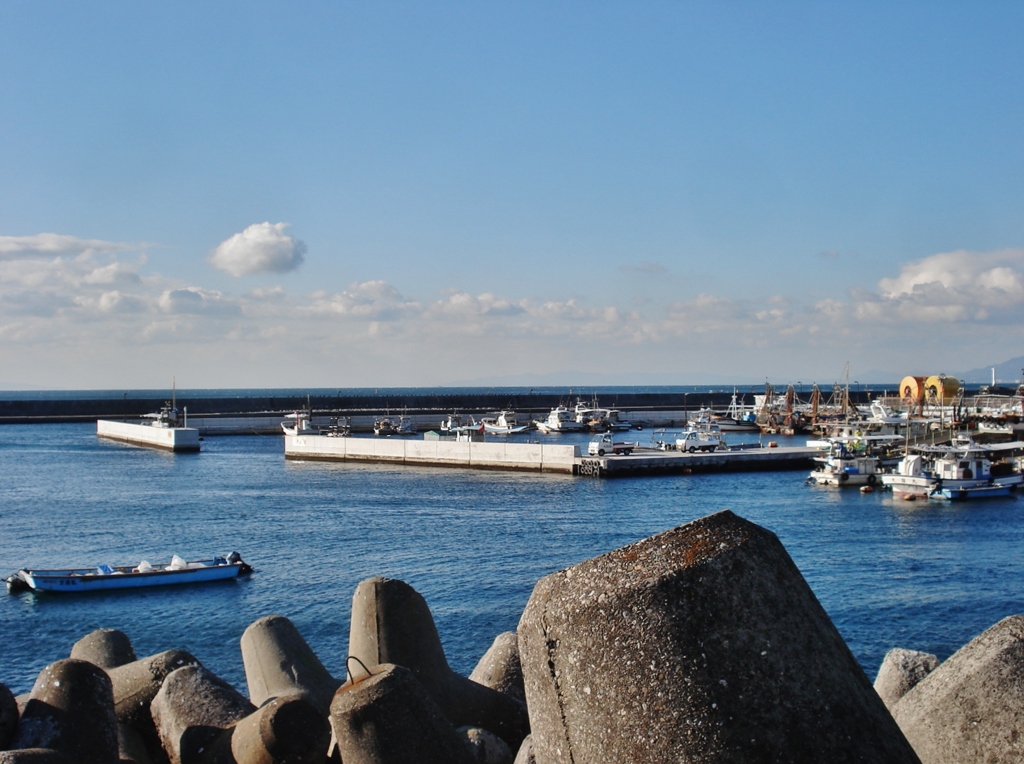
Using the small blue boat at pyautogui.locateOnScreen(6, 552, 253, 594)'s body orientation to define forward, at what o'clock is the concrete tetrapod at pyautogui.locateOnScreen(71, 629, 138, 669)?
The concrete tetrapod is roughly at 9 o'clock from the small blue boat.

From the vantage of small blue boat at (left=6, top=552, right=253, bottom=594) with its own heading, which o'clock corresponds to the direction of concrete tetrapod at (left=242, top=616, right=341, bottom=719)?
The concrete tetrapod is roughly at 9 o'clock from the small blue boat.

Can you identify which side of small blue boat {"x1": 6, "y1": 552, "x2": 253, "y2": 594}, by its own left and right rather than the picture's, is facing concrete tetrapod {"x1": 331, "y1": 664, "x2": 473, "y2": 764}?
left

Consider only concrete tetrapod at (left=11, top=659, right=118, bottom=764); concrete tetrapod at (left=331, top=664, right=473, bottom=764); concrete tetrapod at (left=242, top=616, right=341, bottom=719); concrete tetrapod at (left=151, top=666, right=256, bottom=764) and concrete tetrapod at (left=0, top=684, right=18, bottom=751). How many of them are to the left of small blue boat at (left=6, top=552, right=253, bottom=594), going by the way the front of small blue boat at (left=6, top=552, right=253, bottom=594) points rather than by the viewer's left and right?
5

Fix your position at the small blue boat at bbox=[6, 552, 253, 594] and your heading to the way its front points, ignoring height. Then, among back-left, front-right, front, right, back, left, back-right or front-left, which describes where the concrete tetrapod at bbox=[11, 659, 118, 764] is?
left

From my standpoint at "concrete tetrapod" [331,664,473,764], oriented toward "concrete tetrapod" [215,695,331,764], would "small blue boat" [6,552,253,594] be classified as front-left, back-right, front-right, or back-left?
front-right

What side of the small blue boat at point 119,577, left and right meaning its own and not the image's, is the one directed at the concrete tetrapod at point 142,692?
left

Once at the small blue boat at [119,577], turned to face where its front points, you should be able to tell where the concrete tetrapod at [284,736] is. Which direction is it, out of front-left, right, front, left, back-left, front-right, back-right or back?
left

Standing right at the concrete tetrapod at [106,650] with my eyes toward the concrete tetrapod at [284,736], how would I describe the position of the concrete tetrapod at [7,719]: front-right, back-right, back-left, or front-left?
front-right

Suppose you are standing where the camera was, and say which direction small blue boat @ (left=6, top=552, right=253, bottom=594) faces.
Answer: facing to the left of the viewer
